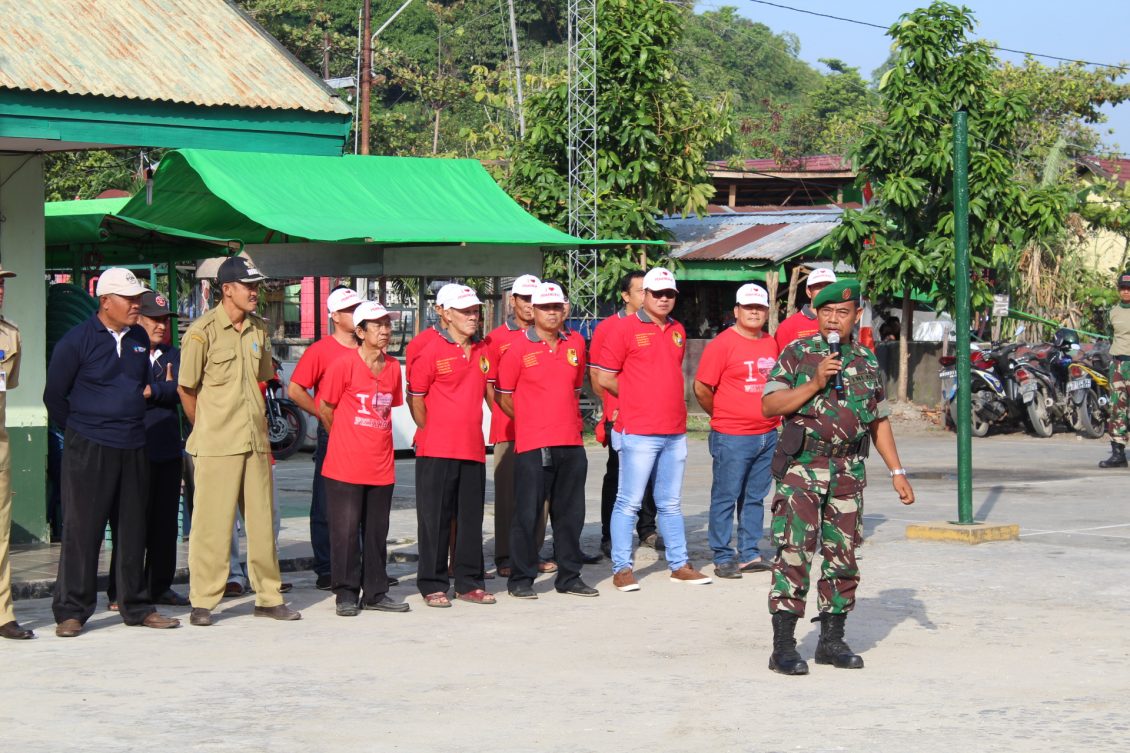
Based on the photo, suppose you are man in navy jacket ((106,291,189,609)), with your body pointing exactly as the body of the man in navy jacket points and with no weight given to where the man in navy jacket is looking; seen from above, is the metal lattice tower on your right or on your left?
on your left

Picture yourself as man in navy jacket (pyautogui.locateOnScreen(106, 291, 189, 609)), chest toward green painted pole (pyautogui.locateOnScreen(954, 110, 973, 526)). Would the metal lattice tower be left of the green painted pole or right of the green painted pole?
left

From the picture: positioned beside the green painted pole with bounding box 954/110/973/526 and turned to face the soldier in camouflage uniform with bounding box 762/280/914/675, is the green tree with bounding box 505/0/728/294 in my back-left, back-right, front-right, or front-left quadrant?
back-right

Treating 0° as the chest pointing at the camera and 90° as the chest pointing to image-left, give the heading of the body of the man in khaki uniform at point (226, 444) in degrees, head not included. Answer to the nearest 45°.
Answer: approximately 315°

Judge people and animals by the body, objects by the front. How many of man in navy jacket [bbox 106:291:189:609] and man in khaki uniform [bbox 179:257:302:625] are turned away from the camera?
0

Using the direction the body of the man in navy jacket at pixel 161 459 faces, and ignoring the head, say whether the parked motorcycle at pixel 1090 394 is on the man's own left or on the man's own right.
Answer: on the man's own left

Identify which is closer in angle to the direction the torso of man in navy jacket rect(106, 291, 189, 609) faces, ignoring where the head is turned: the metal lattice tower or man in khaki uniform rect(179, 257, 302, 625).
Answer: the man in khaki uniform

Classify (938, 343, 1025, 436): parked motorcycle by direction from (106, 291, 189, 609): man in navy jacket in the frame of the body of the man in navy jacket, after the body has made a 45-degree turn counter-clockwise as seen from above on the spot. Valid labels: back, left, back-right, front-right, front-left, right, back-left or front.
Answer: front-left

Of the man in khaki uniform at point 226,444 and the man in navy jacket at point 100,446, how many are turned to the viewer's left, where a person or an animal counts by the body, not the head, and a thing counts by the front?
0

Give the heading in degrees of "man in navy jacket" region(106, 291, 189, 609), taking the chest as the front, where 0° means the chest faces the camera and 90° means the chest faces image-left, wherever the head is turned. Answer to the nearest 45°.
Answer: approximately 315°
